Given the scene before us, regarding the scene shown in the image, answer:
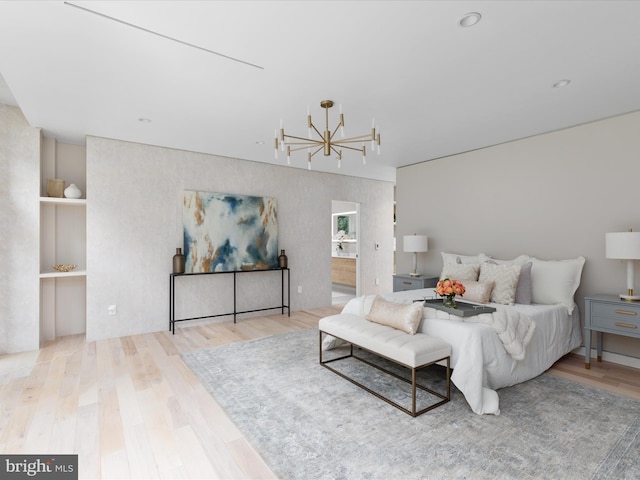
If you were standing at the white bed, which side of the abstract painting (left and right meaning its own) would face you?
front

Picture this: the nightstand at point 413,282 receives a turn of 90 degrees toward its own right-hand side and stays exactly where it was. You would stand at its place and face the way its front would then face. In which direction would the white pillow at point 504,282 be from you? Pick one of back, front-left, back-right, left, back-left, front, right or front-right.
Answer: back

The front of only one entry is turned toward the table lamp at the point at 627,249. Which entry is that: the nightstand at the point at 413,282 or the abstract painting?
the abstract painting

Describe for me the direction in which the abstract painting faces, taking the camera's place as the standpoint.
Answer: facing the viewer and to the right of the viewer

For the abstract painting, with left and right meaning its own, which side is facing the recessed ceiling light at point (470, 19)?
front

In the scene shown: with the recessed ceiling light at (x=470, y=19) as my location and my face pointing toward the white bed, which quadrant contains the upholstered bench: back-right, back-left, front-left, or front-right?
front-left

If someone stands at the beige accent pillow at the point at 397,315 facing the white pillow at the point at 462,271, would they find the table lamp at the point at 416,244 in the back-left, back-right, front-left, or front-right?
front-left

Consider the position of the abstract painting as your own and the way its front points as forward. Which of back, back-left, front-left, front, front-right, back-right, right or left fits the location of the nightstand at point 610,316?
front

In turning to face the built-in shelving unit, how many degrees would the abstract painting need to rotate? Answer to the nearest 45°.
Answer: approximately 135° to its right

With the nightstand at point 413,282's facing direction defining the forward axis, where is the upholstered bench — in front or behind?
in front

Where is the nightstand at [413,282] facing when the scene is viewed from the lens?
facing the viewer and to the left of the viewer

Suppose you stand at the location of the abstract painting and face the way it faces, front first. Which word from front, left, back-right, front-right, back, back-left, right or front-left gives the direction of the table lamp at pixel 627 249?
front

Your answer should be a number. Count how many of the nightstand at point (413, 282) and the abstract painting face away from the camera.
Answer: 0

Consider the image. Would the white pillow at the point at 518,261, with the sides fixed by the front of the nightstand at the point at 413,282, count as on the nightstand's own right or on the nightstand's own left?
on the nightstand's own left
